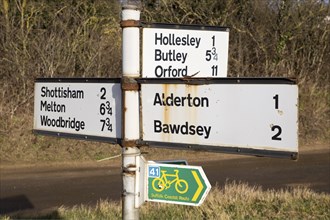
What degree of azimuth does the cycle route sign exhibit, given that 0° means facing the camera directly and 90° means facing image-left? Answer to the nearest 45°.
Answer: approximately 0°
